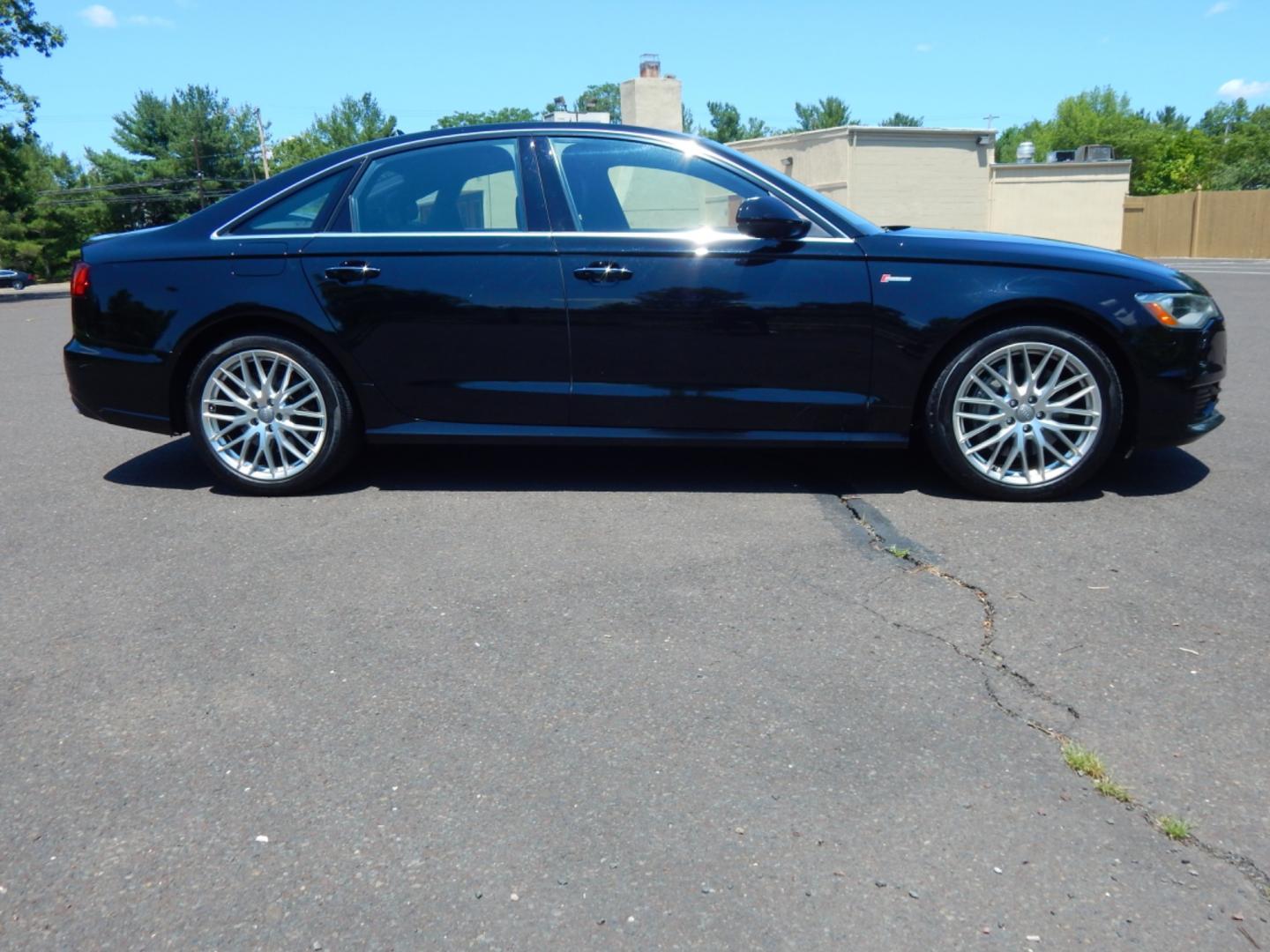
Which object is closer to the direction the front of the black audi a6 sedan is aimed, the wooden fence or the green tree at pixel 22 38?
the wooden fence

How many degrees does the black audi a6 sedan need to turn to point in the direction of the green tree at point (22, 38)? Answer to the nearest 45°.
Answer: approximately 135° to its left

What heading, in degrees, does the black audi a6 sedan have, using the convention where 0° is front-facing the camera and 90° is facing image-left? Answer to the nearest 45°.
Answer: approximately 270°

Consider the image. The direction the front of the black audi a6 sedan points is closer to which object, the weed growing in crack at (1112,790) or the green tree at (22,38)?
the weed growing in crack

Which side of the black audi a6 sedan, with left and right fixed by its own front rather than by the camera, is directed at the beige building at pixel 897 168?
left

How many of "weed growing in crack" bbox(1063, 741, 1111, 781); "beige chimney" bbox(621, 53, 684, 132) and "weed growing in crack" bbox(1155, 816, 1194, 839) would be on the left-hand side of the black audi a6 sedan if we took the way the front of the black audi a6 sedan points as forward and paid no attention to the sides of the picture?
1

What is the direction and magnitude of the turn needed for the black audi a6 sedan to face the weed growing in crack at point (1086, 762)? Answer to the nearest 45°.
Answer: approximately 45° to its right

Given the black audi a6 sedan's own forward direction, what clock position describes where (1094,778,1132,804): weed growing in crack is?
The weed growing in crack is roughly at 2 o'clock from the black audi a6 sedan.

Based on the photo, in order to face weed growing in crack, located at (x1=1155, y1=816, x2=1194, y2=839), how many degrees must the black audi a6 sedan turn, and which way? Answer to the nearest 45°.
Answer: approximately 45° to its right

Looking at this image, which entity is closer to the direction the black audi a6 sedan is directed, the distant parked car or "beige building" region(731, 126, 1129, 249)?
the beige building

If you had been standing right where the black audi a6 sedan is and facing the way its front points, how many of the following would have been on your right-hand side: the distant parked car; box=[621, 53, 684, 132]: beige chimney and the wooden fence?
0

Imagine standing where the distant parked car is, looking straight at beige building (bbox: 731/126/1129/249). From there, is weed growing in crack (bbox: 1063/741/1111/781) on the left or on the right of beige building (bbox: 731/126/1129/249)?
right

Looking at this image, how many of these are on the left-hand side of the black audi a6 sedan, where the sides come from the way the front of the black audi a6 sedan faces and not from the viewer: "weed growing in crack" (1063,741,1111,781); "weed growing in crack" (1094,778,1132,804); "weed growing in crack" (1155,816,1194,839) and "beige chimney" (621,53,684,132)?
1

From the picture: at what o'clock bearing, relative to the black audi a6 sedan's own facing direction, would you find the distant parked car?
The distant parked car is roughly at 8 o'clock from the black audi a6 sedan.
